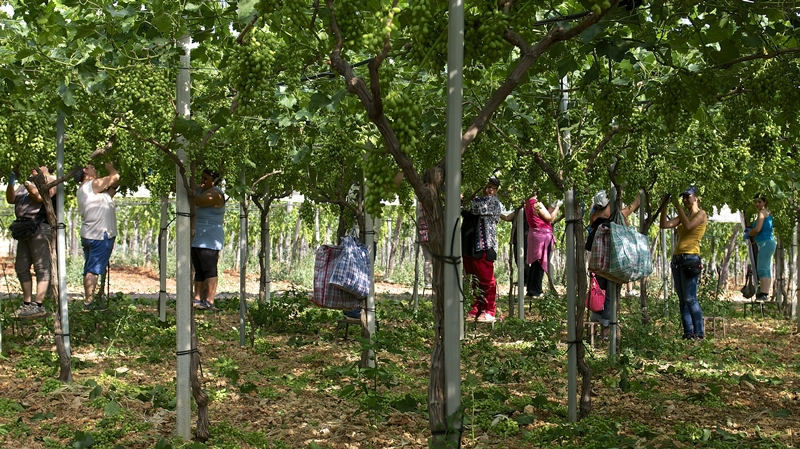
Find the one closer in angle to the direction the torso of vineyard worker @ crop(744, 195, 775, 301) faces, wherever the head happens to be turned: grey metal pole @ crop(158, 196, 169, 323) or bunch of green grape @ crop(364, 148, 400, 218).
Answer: the grey metal pole

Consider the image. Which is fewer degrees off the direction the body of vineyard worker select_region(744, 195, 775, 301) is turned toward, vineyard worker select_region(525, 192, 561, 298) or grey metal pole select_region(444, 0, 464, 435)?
the vineyard worker

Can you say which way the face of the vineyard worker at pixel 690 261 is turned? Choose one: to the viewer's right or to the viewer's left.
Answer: to the viewer's left

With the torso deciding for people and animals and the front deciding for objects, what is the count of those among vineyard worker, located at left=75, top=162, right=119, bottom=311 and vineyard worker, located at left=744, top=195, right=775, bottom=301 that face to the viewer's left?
1

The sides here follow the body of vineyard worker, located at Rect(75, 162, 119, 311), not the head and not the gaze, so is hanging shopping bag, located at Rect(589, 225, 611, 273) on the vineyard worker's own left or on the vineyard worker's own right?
on the vineyard worker's own right

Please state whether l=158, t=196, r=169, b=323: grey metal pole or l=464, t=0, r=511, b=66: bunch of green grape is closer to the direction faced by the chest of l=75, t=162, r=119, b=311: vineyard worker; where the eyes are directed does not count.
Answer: the grey metal pole

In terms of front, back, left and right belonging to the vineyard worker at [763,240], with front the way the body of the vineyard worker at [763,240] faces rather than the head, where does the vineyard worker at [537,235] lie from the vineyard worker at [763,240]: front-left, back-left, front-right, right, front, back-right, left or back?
front-left

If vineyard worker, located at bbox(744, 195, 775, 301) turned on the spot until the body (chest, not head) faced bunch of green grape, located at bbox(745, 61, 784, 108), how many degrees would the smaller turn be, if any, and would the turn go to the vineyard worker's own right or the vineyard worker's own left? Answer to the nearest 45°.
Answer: approximately 90° to the vineyard worker's own left

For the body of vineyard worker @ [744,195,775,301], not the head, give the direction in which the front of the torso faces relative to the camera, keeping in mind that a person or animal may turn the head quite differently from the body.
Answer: to the viewer's left

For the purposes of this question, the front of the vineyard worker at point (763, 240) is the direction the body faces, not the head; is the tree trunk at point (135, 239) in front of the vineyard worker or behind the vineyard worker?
in front

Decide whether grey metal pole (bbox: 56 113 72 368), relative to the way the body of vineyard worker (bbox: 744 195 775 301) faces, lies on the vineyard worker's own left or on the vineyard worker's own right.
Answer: on the vineyard worker's own left
